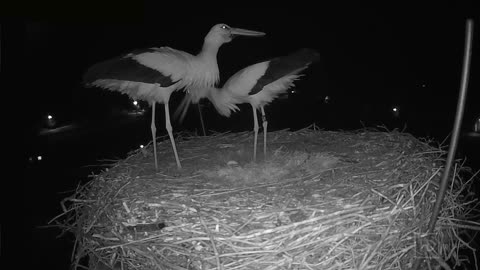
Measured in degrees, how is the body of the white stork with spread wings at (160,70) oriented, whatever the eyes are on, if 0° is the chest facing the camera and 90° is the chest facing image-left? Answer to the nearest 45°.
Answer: approximately 270°
